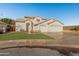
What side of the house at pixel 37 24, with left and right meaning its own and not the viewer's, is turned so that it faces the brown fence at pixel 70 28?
left

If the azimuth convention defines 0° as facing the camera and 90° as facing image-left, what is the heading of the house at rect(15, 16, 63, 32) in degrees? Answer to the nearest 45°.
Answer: approximately 0°
